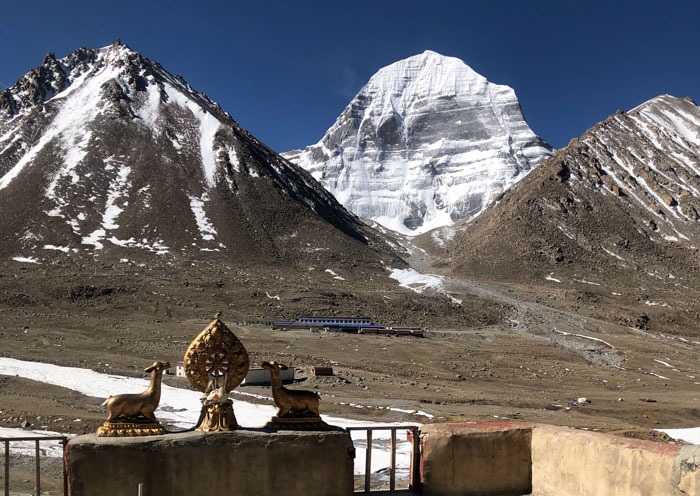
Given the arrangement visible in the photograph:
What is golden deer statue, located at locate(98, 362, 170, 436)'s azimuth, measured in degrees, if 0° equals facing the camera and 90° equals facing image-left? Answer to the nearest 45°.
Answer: approximately 270°

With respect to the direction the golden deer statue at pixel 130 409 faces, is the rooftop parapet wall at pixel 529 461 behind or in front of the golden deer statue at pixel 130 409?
in front

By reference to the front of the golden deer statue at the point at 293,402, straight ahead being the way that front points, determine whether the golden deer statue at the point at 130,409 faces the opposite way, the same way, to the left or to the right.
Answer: the opposite way

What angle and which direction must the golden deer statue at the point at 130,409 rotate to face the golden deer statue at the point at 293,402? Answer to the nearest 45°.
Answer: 0° — it already faces it

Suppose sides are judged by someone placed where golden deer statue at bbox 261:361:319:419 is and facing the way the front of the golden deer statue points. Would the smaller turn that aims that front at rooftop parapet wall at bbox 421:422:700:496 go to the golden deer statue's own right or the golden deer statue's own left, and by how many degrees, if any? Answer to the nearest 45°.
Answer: approximately 180°

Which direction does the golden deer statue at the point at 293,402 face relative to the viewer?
to the viewer's left

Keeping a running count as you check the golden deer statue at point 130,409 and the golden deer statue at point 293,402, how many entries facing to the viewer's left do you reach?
1
